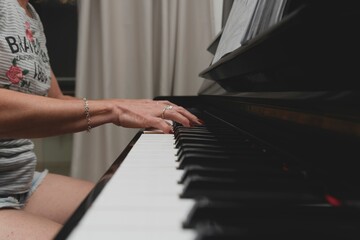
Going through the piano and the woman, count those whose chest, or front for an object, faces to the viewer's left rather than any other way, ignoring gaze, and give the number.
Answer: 1

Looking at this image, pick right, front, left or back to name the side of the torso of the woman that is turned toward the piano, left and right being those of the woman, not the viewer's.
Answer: front

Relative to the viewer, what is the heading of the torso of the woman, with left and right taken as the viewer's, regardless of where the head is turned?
facing the viewer and to the right of the viewer

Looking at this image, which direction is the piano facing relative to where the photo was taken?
to the viewer's left
